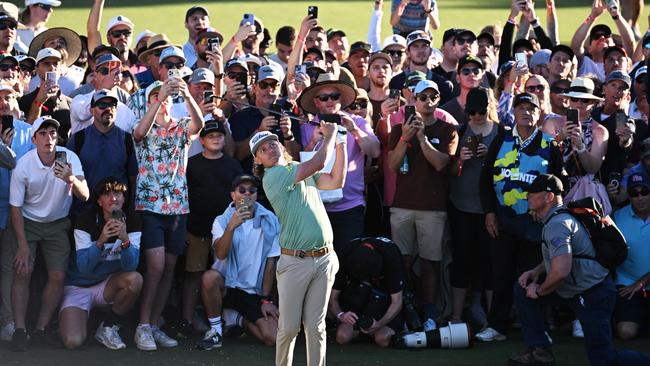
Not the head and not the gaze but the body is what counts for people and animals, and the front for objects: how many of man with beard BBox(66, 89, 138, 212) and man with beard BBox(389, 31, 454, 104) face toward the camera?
2

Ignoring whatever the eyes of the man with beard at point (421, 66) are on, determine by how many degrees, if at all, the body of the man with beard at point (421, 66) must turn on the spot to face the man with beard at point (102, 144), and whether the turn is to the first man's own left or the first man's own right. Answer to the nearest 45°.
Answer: approximately 45° to the first man's own right

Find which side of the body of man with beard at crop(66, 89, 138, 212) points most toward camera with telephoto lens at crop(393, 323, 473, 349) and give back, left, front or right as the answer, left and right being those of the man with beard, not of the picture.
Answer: left

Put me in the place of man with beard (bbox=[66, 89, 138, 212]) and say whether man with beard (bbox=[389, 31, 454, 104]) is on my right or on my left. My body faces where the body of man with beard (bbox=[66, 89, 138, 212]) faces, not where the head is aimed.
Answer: on my left

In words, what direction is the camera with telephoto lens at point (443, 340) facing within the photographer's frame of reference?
facing to the right of the viewer

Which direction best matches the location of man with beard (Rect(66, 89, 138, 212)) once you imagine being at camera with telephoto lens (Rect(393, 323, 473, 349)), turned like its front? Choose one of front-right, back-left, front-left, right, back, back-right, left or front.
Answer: back

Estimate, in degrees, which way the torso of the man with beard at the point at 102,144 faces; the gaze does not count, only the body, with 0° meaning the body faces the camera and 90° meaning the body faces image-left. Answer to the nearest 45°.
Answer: approximately 0°
